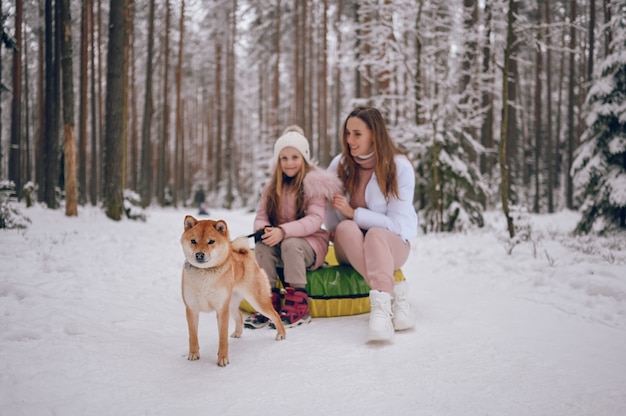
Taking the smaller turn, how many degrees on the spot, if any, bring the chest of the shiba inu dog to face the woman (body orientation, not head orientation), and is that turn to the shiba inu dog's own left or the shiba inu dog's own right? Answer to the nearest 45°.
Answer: approximately 180°

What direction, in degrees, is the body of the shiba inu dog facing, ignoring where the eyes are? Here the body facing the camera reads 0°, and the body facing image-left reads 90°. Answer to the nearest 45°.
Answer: approximately 45°

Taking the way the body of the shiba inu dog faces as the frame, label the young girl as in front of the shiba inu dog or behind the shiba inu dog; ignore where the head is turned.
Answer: behind

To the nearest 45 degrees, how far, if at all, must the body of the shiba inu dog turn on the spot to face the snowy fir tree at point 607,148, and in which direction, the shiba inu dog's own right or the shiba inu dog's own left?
approximately 180°

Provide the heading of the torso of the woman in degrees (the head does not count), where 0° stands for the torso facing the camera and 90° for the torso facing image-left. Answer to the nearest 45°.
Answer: approximately 45°

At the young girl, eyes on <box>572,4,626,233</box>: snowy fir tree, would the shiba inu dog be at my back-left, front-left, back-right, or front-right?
back-right
